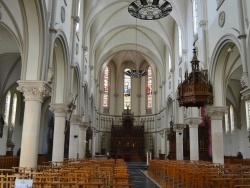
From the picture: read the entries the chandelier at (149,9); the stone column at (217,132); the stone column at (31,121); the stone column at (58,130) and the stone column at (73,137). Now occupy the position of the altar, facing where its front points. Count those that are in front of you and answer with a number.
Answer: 5

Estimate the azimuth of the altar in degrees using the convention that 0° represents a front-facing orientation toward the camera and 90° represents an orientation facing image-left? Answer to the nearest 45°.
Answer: approximately 0°

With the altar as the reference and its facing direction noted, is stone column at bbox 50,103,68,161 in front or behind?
in front

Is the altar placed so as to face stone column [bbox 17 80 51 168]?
yes

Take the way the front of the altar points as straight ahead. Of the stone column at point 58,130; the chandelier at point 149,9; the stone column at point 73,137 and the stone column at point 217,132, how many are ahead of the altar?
4

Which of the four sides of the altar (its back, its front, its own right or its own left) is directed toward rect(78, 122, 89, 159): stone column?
front

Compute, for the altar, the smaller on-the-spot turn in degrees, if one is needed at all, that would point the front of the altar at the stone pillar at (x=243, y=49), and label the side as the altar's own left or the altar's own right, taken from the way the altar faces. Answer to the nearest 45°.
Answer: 0° — it already faces it

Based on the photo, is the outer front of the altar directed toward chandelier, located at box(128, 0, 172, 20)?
yes

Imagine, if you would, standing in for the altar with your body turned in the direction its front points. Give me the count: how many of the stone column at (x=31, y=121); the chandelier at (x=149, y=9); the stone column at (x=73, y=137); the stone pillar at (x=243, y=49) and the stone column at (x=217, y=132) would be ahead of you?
5

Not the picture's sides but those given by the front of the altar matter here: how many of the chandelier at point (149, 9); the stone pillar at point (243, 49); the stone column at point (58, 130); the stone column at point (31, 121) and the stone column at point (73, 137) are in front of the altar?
5
